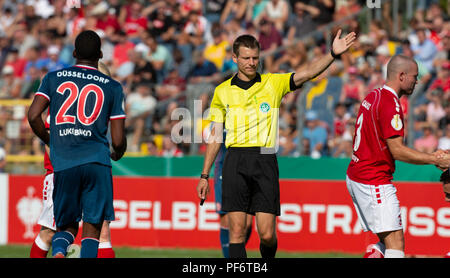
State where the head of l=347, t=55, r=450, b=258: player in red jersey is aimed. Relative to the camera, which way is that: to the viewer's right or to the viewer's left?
to the viewer's right

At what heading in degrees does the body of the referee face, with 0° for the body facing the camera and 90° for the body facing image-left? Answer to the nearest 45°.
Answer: approximately 0°

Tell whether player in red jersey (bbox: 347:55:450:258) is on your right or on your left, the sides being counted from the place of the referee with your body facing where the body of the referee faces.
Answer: on your left
